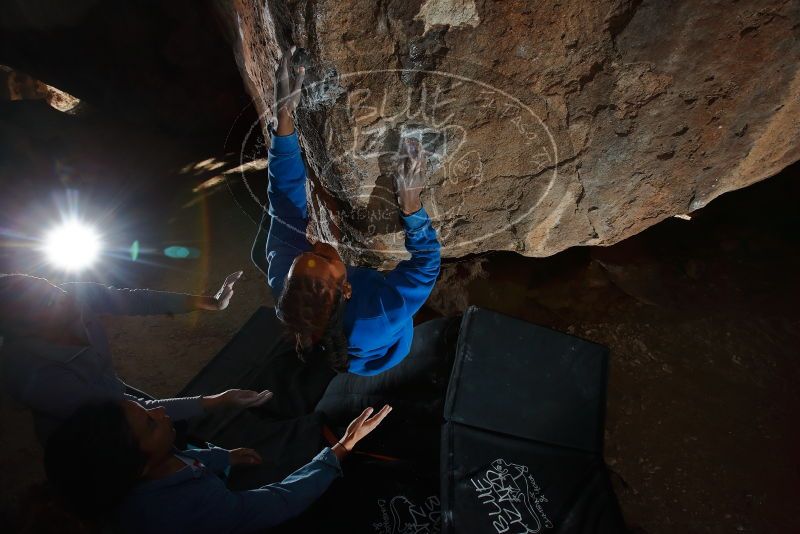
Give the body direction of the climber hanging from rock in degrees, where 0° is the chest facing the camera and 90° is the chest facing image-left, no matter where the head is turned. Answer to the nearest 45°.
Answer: approximately 180°
